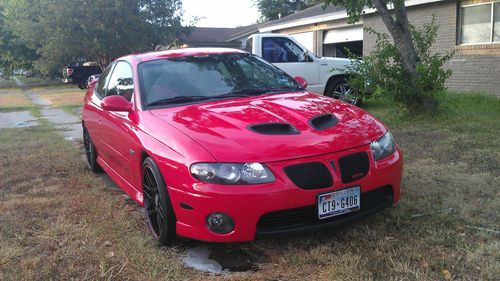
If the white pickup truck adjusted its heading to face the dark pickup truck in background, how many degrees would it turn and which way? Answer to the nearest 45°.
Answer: approximately 135° to its left

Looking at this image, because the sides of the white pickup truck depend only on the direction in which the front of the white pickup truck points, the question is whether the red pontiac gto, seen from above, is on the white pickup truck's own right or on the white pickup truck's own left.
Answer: on the white pickup truck's own right

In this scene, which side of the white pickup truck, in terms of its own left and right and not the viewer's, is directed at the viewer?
right

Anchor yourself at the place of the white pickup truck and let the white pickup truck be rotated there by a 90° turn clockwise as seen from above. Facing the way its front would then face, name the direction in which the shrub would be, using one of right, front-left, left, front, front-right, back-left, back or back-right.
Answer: front-left

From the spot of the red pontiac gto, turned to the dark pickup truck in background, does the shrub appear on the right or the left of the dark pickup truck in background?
right

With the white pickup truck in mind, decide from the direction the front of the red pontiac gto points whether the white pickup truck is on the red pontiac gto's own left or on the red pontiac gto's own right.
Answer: on the red pontiac gto's own left

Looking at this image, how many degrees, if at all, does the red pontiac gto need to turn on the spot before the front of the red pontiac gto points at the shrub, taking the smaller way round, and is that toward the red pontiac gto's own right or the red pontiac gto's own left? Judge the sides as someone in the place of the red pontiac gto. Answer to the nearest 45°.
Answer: approximately 90° to the red pontiac gto's own left

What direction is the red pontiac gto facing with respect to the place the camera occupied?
facing the viewer and to the right of the viewer

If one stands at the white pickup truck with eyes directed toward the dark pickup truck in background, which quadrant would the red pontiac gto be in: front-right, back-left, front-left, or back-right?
back-left

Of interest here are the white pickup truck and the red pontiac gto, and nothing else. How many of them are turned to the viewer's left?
0
